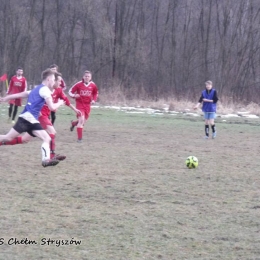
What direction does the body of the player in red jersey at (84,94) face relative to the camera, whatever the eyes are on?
toward the camera

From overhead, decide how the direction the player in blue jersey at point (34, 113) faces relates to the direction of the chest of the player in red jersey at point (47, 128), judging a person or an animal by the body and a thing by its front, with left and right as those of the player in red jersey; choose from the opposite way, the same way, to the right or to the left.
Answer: the same way

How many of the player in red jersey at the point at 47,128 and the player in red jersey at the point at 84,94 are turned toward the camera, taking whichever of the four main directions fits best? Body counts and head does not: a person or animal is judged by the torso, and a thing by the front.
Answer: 1

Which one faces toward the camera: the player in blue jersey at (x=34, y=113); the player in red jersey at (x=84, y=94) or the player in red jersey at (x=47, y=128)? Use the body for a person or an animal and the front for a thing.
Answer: the player in red jersey at (x=84, y=94)
